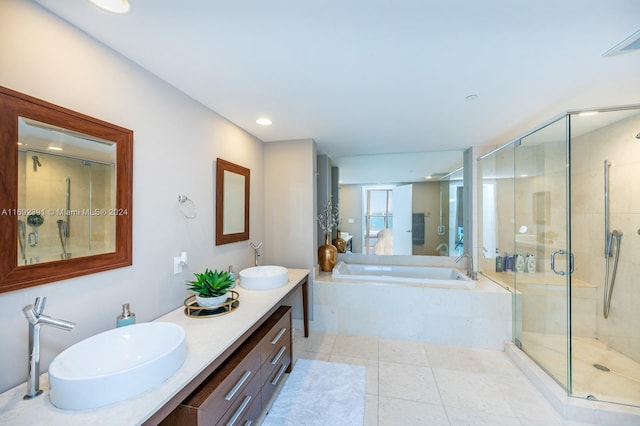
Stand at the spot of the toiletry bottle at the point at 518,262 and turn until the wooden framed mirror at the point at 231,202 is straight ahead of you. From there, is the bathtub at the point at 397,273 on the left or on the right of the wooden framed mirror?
right

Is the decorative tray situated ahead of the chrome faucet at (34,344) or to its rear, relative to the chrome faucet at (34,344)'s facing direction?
ahead

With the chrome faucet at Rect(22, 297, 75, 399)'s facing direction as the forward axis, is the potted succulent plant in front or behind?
in front

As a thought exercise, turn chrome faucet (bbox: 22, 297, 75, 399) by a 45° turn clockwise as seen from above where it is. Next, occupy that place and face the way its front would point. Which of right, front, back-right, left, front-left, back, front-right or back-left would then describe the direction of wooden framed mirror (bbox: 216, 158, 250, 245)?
left

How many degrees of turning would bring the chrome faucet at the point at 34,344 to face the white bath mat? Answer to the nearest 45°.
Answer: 0° — it already faces it

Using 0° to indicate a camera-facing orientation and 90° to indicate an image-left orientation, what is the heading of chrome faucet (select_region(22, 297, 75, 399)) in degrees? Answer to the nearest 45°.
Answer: approximately 270°
